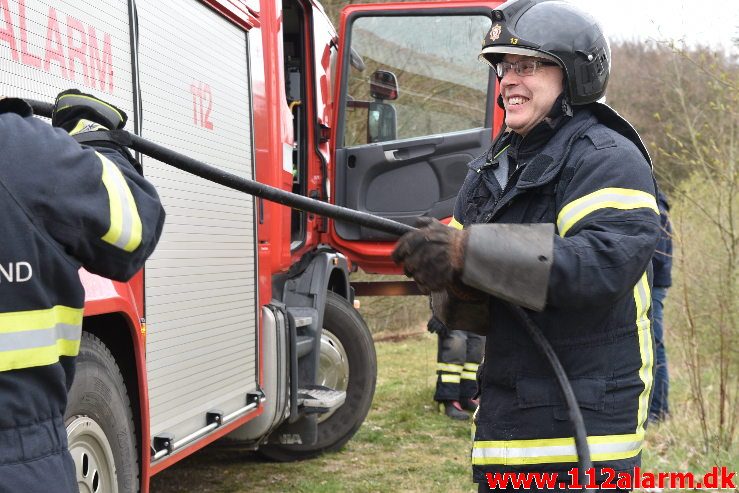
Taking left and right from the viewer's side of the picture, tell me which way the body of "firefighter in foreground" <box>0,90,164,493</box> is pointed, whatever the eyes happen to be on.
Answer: facing away from the viewer

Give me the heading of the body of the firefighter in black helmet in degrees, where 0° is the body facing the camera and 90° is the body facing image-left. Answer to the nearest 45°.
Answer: approximately 45°

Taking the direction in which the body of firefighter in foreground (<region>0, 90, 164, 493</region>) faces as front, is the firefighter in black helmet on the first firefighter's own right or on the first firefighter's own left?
on the first firefighter's own right

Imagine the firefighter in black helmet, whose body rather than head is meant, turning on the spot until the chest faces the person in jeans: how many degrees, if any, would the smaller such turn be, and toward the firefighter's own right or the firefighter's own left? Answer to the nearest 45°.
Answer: approximately 135° to the firefighter's own right

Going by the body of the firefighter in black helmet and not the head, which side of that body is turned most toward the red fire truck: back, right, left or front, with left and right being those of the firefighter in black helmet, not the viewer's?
right

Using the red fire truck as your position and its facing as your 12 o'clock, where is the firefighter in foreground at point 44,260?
The firefighter in foreground is roughly at 5 o'clock from the red fire truck.

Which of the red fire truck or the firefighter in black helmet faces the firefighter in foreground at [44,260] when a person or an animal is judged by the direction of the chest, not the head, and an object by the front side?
the firefighter in black helmet

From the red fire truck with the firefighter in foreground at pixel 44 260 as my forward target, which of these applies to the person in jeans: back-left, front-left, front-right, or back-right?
back-left

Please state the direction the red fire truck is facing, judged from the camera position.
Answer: facing away from the viewer and to the right of the viewer

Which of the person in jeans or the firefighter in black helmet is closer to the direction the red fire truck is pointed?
the person in jeans

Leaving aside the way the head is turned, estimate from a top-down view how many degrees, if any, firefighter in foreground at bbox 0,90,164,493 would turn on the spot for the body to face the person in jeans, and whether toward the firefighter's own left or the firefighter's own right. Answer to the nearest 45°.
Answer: approximately 45° to the firefighter's own right

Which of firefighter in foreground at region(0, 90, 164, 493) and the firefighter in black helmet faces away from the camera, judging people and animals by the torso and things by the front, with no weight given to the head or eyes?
the firefighter in foreground

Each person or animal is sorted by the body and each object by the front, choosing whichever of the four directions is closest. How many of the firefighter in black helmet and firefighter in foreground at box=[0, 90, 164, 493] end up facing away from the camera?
1

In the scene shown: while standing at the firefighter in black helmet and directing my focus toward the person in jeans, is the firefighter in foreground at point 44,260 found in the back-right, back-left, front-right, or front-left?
back-left

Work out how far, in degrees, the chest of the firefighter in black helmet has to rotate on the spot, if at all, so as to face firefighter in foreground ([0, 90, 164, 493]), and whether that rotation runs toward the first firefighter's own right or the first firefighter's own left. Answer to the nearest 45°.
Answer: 0° — they already face them
